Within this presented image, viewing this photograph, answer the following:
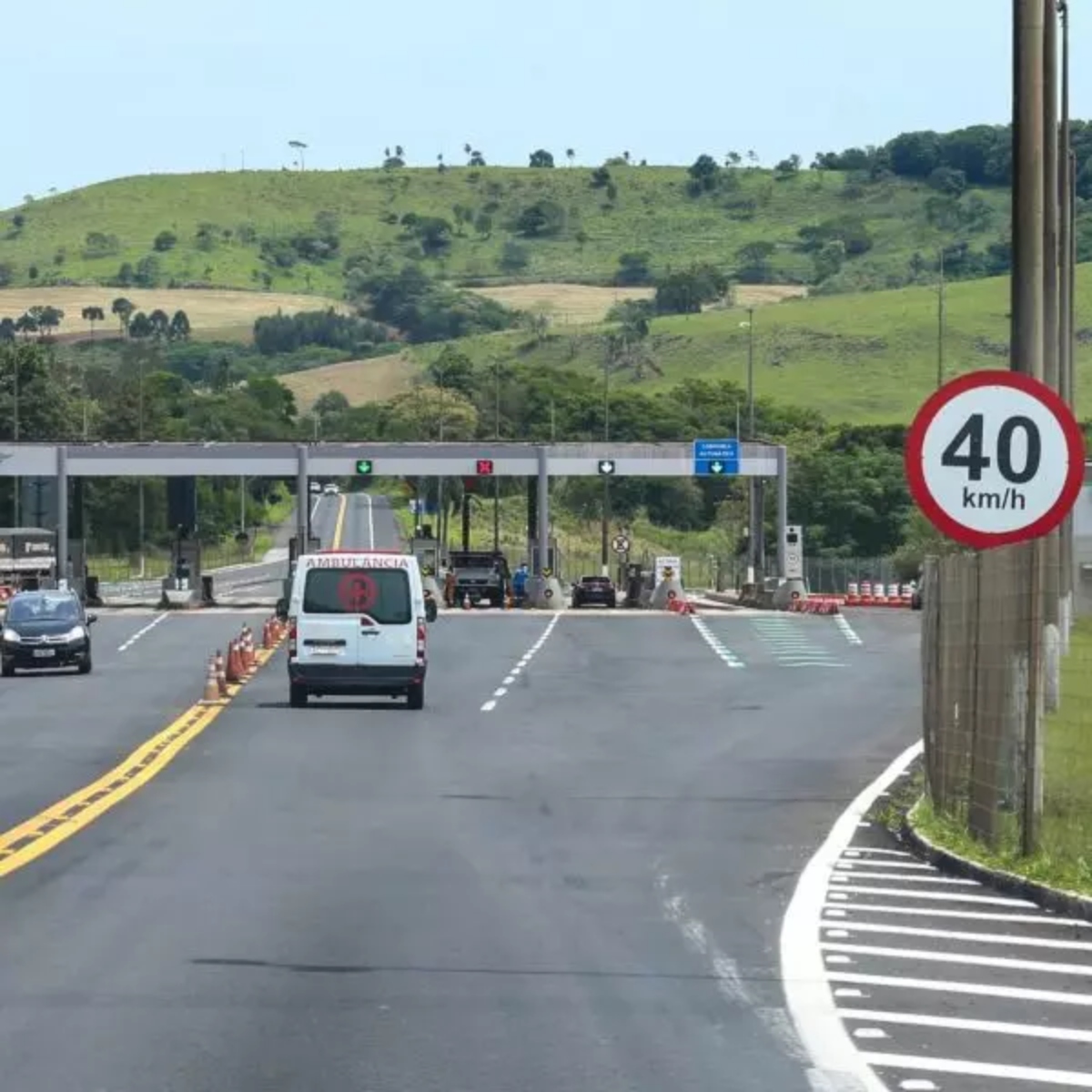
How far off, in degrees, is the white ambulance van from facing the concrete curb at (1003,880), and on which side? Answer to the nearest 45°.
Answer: approximately 180°

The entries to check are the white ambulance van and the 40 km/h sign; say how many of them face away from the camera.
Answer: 1

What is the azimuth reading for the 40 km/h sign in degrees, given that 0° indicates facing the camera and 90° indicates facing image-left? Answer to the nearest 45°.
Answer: approximately 0°

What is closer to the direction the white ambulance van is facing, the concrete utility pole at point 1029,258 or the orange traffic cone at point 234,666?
the orange traffic cone

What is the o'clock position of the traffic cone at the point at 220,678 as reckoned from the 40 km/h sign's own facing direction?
The traffic cone is roughly at 5 o'clock from the 40 km/h sign.

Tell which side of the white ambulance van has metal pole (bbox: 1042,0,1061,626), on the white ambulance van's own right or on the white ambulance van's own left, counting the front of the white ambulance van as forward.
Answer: on the white ambulance van's own right

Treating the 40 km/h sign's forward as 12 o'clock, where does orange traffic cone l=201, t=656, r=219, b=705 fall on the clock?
The orange traffic cone is roughly at 5 o'clock from the 40 km/h sign.

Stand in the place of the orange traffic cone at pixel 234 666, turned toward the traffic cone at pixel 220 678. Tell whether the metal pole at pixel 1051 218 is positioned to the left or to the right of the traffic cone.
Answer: left

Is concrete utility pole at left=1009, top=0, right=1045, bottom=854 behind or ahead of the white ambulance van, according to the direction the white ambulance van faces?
behind

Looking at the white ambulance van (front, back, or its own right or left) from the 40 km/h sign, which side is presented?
back

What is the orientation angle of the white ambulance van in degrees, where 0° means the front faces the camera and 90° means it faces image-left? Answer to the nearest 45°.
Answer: approximately 180°

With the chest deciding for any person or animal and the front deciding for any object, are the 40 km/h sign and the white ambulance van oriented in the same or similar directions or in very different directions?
very different directions

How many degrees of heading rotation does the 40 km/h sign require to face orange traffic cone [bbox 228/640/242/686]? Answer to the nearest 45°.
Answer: approximately 135° to its right
